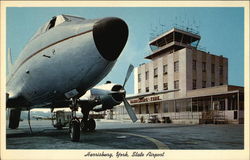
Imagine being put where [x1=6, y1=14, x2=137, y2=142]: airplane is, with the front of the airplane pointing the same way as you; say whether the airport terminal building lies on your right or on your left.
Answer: on your left

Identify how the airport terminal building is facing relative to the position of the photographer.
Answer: facing the viewer and to the left of the viewer

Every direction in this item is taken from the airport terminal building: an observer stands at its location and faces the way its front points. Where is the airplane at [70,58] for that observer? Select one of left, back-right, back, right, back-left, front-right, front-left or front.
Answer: front-left

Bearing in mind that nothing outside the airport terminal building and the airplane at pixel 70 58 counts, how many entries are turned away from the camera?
0

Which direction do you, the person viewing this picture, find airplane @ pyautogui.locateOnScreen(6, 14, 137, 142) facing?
facing the viewer and to the right of the viewer
